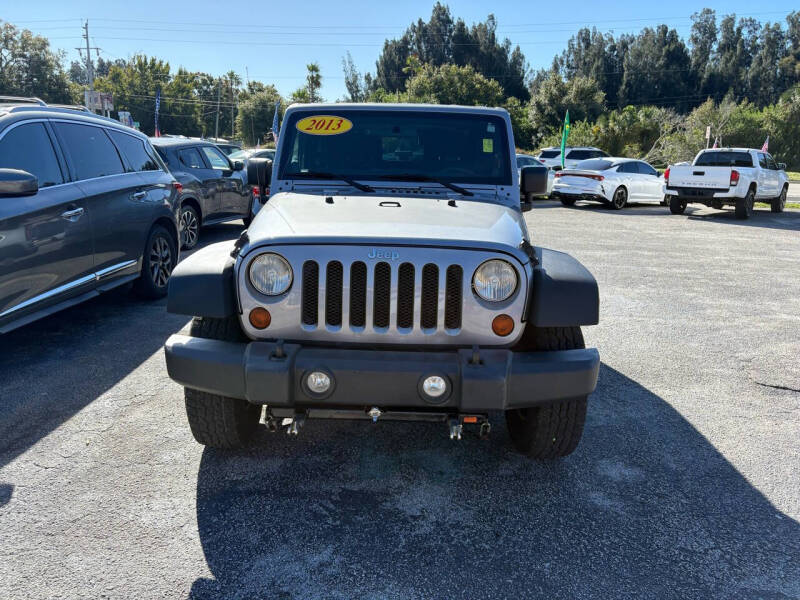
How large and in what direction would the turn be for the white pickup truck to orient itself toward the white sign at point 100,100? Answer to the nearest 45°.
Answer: approximately 135° to its left

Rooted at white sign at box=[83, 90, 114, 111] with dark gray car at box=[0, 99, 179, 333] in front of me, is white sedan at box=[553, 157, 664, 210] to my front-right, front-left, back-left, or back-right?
front-left

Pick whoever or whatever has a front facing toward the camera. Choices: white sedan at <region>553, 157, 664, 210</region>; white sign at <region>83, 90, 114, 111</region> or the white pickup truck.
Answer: the white sign

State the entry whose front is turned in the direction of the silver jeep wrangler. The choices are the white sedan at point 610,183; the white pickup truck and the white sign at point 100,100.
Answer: the white sign

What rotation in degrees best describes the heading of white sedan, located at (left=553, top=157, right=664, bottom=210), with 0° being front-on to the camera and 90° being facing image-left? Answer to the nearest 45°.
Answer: approximately 225°

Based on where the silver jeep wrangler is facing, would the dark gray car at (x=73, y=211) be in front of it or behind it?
behind

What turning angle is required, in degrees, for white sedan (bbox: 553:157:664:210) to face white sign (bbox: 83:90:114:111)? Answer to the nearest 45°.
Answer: approximately 135° to its left

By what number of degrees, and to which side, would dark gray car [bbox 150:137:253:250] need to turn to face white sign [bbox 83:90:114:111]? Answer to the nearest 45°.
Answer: approximately 45° to its left

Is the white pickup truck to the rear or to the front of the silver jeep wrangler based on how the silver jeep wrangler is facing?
to the rear

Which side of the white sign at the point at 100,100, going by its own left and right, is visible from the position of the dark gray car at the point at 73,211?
front

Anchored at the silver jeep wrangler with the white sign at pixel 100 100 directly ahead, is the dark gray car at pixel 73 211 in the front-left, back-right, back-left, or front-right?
front-left

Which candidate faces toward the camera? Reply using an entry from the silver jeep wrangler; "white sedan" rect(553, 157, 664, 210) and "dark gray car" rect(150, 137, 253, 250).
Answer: the silver jeep wrangler

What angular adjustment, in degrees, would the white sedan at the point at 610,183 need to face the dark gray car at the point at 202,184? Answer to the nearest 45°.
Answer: approximately 180°

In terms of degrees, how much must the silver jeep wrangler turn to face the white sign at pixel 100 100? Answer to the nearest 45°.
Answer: approximately 135° to its right
